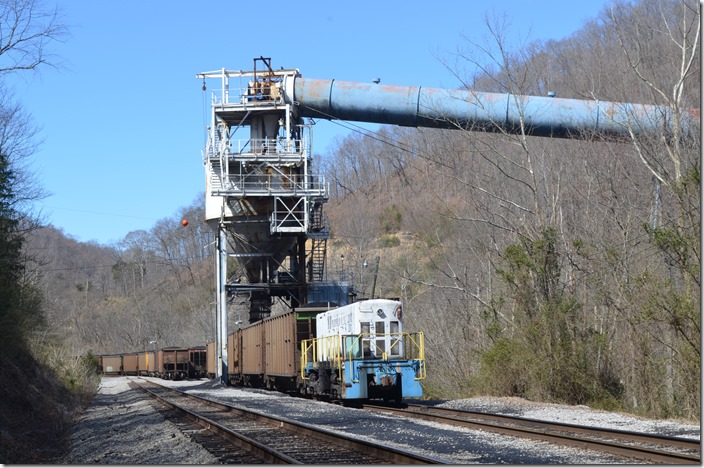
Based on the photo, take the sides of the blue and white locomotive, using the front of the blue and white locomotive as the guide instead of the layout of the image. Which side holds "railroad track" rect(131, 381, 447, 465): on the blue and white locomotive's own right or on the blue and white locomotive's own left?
on the blue and white locomotive's own right

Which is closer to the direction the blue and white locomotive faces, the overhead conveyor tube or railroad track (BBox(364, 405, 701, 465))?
the railroad track

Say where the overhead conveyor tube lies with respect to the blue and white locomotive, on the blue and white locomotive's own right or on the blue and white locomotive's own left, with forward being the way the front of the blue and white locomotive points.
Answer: on the blue and white locomotive's own left

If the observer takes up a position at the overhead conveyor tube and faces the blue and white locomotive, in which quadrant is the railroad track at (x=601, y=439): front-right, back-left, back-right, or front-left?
front-left

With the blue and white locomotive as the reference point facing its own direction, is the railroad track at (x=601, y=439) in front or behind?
in front

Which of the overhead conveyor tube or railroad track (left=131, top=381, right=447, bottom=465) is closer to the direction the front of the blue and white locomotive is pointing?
the railroad track

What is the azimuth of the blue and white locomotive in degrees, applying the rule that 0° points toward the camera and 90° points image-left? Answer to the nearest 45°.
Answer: approximately 315°

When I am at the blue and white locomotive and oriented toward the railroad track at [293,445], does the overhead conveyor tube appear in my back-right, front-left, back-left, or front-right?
back-left
